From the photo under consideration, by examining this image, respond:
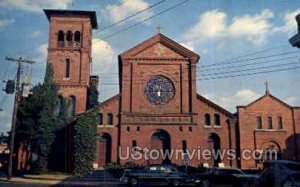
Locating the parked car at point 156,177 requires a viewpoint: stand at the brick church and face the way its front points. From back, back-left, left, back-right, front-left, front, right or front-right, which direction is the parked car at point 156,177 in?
front

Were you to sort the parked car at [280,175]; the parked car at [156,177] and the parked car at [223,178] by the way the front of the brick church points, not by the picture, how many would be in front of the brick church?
3

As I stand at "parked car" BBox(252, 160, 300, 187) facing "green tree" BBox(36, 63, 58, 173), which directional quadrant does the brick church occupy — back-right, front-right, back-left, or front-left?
front-right

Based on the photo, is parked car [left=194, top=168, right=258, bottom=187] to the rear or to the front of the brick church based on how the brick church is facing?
to the front

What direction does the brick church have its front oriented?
toward the camera

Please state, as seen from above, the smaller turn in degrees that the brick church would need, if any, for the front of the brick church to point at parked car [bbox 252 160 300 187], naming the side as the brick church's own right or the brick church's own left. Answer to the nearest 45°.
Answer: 0° — it already faces it

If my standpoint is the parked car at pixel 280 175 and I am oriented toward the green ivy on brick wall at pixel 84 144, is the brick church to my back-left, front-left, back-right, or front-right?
front-right

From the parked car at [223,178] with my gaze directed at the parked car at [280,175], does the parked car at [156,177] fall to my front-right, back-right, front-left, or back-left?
back-right

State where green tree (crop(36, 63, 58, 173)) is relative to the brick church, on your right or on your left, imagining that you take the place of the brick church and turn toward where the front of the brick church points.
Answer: on your right

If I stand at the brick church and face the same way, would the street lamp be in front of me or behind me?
in front

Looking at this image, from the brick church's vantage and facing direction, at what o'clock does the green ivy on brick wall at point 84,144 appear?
The green ivy on brick wall is roughly at 2 o'clock from the brick church.
